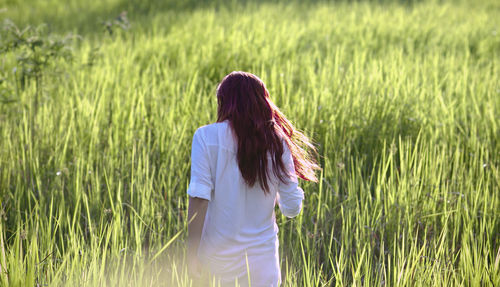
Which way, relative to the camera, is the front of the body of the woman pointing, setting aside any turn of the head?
away from the camera

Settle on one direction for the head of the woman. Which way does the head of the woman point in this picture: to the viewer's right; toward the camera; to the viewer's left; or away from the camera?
away from the camera
